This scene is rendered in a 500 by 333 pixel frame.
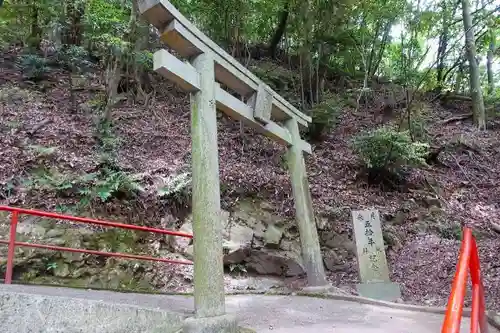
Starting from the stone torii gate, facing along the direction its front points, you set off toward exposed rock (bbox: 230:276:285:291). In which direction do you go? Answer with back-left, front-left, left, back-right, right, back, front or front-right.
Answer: back-left

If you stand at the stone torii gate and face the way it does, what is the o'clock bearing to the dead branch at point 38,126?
The dead branch is roughly at 6 o'clock from the stone torii gate.

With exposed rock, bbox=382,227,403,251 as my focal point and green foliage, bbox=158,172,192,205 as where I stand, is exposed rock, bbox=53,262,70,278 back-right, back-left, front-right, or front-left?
back-right

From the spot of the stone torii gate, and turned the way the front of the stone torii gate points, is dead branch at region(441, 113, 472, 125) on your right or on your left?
on your left

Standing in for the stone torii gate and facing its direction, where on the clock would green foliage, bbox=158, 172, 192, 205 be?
The green foliage is roughly at 7 o'clock from the stone torii gate.

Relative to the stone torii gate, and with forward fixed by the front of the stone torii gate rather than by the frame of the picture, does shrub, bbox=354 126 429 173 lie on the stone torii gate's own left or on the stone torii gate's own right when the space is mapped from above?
on the stone torii gate's own left

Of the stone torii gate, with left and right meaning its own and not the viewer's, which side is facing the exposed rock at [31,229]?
back

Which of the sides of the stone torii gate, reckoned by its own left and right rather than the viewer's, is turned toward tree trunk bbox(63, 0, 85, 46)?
back

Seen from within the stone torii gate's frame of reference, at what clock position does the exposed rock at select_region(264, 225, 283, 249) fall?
The exposed rock is roughly at 8 o'clock from the stone torii gate.

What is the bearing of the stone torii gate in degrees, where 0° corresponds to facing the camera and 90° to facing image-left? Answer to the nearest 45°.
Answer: approximately 315°

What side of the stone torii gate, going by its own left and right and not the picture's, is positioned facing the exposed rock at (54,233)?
back

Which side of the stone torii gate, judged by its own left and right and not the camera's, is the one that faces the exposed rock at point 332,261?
left

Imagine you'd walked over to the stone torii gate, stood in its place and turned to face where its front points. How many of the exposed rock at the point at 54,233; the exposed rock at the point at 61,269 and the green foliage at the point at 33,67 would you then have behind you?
3

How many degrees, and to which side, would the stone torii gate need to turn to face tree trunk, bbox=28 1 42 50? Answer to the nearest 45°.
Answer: approximately 180°
